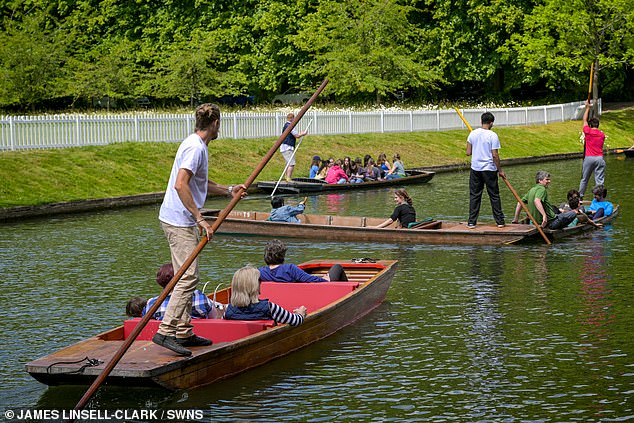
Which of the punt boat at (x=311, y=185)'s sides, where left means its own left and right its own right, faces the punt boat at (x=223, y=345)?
right

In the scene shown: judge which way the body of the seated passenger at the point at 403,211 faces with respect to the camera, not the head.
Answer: to the viewer's left

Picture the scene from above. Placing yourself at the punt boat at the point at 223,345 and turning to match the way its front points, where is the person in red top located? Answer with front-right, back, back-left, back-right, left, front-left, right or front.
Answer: front

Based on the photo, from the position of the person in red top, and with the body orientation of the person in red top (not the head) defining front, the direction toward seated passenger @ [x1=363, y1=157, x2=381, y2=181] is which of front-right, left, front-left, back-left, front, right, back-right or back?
front-left

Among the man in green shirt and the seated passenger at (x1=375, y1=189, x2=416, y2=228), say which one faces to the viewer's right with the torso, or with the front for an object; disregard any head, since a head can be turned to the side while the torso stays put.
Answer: the man in green shirt

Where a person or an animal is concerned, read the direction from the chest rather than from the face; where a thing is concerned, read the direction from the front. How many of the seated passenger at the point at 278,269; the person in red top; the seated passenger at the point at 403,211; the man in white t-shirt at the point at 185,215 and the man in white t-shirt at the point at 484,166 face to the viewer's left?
1

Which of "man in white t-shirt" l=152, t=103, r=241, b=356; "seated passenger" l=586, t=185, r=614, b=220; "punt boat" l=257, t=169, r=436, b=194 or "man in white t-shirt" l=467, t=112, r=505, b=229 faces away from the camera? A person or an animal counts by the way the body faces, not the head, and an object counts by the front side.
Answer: "man in white t-shirt" l=467, t=112, r=505, b=229

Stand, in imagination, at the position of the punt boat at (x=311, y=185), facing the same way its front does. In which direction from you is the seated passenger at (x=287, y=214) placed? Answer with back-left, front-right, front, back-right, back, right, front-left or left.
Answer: right

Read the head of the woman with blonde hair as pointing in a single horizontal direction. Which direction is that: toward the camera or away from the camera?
away from the camera

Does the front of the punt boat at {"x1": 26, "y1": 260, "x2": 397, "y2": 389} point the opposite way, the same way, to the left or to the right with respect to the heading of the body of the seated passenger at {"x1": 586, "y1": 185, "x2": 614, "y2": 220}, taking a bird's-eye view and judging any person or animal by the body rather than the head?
the opposite way

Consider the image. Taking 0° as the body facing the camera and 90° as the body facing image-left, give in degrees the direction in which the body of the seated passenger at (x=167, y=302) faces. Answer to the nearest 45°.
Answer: approximately 225°

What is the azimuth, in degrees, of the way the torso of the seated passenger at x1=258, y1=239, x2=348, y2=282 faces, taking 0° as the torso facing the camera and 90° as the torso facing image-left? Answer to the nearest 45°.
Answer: approximately 225°

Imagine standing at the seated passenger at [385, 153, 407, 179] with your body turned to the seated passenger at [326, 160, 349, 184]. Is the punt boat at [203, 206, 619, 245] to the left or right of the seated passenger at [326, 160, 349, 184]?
left

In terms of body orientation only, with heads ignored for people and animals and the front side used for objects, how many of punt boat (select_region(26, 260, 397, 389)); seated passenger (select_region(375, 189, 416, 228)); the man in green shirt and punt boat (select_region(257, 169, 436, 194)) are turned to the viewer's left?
1

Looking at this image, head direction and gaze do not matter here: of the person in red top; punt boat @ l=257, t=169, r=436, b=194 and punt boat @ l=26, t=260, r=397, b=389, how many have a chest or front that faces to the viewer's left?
0

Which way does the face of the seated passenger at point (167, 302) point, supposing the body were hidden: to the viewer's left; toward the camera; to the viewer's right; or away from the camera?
away from the camera

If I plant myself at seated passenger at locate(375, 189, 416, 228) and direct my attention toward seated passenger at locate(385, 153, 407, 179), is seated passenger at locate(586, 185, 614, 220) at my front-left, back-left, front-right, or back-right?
front-right
